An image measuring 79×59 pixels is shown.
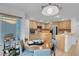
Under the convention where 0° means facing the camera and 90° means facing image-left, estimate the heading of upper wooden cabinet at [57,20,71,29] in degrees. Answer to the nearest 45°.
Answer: approximately 45°

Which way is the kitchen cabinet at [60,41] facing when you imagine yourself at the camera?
facing the viewer and to the left of the viewer

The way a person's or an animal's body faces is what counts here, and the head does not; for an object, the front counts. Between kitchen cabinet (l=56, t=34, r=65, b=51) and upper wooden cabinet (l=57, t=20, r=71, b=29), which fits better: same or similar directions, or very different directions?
same or similar directions

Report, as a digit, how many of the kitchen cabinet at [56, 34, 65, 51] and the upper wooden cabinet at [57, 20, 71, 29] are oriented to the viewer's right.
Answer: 0
